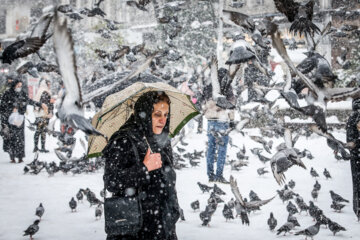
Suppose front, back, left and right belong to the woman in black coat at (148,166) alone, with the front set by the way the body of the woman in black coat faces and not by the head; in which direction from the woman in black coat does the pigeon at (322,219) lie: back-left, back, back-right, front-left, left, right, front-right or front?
left

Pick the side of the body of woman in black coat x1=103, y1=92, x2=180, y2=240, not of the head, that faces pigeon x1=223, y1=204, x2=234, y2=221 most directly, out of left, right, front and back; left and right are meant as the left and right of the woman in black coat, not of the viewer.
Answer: left

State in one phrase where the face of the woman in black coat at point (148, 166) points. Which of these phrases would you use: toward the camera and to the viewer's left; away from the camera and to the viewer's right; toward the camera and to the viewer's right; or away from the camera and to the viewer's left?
toward the camera and to the viewer's right

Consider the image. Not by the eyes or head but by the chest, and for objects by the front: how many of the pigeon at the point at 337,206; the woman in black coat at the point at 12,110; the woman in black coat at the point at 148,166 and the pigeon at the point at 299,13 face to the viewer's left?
1

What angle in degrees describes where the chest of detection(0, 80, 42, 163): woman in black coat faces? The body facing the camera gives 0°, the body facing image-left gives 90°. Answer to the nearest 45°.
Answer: approximately 315°

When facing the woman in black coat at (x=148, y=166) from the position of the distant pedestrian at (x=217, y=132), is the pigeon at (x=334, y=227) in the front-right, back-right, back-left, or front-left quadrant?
front-left
